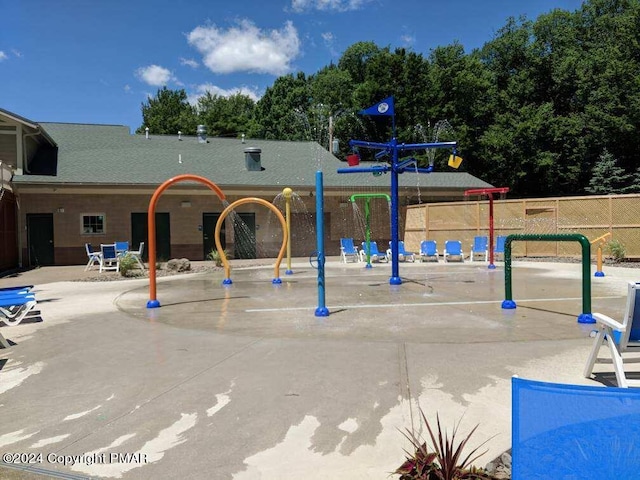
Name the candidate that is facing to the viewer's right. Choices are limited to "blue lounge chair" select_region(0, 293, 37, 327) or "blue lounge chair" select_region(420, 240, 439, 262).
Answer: "blue lounge chair" select_region(0, 293, 37, 327)

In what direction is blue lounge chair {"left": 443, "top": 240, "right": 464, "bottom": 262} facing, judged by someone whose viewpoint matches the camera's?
facing the viewer

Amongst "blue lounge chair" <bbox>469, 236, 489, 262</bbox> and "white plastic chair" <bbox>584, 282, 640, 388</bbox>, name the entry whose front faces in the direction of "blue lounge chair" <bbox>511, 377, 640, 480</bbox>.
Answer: "blue lounge chair" <bbox>469, 236, 489, 262</bbox>

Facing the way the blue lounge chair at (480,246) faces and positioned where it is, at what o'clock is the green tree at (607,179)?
The green tree is roughly at 7 o'clock from the blue lounge chair.

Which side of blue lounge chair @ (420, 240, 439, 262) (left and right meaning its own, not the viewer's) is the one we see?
front

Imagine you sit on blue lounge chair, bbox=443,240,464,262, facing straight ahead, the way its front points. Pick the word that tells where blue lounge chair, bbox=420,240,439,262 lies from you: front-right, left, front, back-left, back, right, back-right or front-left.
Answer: right

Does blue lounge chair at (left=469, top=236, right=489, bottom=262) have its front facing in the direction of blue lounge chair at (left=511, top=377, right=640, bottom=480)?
yes

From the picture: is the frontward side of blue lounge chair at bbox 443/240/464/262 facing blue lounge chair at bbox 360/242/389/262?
no

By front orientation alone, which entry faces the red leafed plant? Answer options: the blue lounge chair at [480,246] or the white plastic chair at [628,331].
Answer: the blue lounge chair

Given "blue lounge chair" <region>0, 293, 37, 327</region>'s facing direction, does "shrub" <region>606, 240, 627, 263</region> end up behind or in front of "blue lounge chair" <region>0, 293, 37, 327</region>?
in front

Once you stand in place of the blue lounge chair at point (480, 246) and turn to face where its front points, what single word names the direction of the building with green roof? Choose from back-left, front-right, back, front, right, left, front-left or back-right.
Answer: right

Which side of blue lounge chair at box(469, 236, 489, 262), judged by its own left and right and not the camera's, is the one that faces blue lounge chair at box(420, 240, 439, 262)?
right

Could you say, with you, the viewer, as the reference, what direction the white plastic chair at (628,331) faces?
facing away from the viewer and to the left of the viewer

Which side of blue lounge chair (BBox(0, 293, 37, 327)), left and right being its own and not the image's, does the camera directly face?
right

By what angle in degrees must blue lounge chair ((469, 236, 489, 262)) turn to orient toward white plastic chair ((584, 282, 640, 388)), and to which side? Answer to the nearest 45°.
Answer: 0° — it already faces it

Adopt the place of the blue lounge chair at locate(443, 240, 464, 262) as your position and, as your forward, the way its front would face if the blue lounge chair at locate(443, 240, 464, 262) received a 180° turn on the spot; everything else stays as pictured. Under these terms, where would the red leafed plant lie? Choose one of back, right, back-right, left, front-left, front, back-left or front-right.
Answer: back

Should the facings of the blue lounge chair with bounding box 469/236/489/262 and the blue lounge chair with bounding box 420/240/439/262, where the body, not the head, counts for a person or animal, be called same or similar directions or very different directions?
same or similar directions

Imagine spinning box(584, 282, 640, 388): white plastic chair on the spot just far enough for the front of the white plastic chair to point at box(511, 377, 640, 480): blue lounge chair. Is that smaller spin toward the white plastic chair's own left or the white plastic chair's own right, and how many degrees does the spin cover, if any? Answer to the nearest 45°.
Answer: approximately 135° to the white plastic chair's own left

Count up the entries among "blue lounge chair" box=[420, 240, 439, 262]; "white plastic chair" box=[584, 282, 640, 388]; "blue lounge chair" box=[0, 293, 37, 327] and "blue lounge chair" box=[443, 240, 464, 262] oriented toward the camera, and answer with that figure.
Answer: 2
